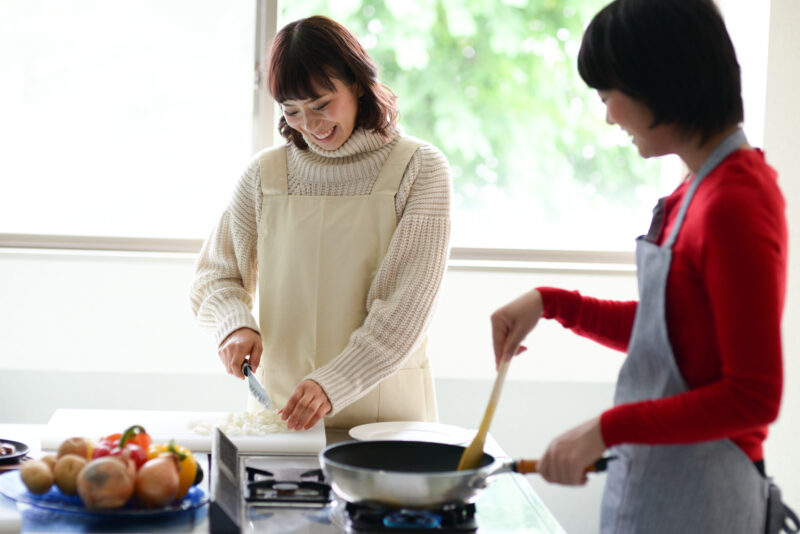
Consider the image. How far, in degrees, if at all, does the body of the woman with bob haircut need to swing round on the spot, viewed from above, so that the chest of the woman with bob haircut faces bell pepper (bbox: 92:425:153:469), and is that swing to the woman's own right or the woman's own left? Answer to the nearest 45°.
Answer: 0° — they already face it

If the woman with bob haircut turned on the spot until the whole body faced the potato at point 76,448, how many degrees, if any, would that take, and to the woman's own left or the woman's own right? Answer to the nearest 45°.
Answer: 0° — they already face it

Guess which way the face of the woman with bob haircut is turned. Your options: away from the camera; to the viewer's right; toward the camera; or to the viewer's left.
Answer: to the viewer's left

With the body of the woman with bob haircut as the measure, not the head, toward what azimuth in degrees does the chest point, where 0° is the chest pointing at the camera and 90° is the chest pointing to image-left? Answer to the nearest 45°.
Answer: approximately 90°

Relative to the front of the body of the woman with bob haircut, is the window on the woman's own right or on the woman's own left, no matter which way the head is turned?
on the woman's own right
